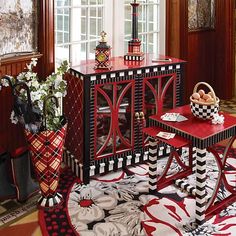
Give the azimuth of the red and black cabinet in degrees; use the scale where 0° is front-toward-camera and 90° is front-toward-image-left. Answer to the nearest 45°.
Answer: approximately 315°

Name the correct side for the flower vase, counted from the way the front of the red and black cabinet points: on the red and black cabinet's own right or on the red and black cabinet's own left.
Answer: on the red and black cabinet's own right

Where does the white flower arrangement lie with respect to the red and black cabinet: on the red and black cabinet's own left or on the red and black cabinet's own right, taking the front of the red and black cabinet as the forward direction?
on the red and black cabinet's own right

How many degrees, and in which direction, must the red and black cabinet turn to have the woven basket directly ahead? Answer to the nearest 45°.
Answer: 0° — it already faces it
